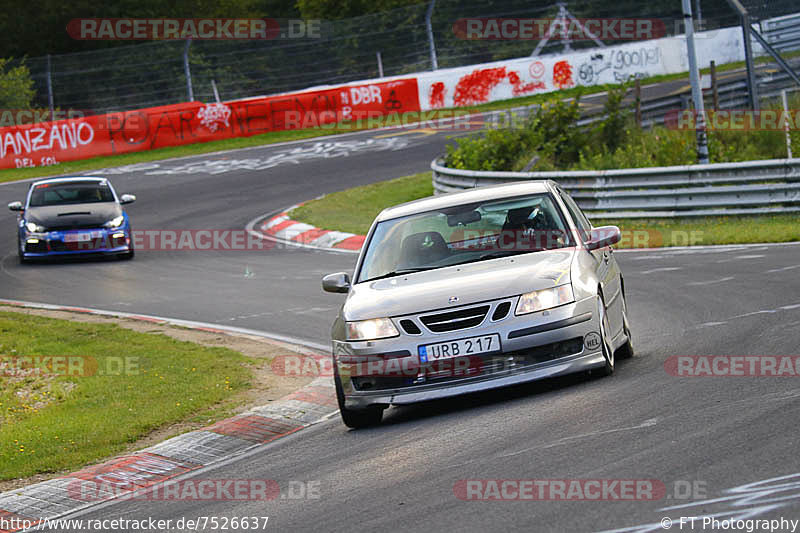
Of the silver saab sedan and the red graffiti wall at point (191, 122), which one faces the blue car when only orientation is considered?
the red graffiti wall

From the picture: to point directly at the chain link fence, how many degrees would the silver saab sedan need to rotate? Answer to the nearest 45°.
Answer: approximately 180°

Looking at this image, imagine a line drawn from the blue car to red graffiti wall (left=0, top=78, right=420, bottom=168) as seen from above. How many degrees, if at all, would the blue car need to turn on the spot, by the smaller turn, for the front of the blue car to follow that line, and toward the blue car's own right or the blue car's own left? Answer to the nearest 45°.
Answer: approximately 180°

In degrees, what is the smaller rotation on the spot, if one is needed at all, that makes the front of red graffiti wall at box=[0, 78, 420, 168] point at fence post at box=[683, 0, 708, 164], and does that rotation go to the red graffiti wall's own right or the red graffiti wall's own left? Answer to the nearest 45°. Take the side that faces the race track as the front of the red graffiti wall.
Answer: approximately 45° to the red graffiti wall's own left

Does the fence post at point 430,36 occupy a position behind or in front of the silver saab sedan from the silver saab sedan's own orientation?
behind

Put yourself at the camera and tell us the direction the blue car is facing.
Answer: facing the viewer

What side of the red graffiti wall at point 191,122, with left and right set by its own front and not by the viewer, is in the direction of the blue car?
front

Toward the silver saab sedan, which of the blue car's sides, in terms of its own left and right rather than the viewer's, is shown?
front

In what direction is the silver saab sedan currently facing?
toward the camera

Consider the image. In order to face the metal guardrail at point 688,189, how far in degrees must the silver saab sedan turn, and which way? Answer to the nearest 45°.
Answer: approximately 180°
